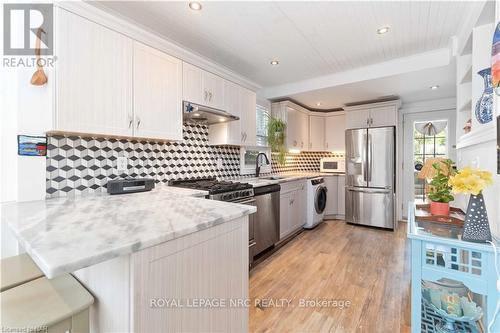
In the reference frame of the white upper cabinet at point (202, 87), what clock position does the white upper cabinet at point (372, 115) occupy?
the white upper cabinet at point (372, 115) is roughly at 10 o'clock from the white upper cabinet at point (202, 87).

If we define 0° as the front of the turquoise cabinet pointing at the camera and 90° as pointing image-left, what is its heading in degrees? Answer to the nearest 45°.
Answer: approximately 45°

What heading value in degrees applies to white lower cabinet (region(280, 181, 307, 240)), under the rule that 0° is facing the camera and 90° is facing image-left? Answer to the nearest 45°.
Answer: approximately 315°

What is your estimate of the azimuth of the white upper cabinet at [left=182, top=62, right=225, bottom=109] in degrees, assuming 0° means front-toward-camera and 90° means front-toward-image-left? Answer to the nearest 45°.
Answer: approximately 315°

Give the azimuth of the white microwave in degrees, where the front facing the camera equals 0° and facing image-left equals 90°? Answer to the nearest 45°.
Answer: approximately 0°

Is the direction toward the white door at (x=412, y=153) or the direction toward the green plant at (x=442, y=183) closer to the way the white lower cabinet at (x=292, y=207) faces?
the green plant

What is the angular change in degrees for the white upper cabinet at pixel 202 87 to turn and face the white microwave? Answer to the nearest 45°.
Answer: approximately 90° to its left

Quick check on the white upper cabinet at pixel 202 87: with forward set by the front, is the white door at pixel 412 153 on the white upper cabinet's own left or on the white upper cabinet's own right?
on the white upper cabinet's own left
